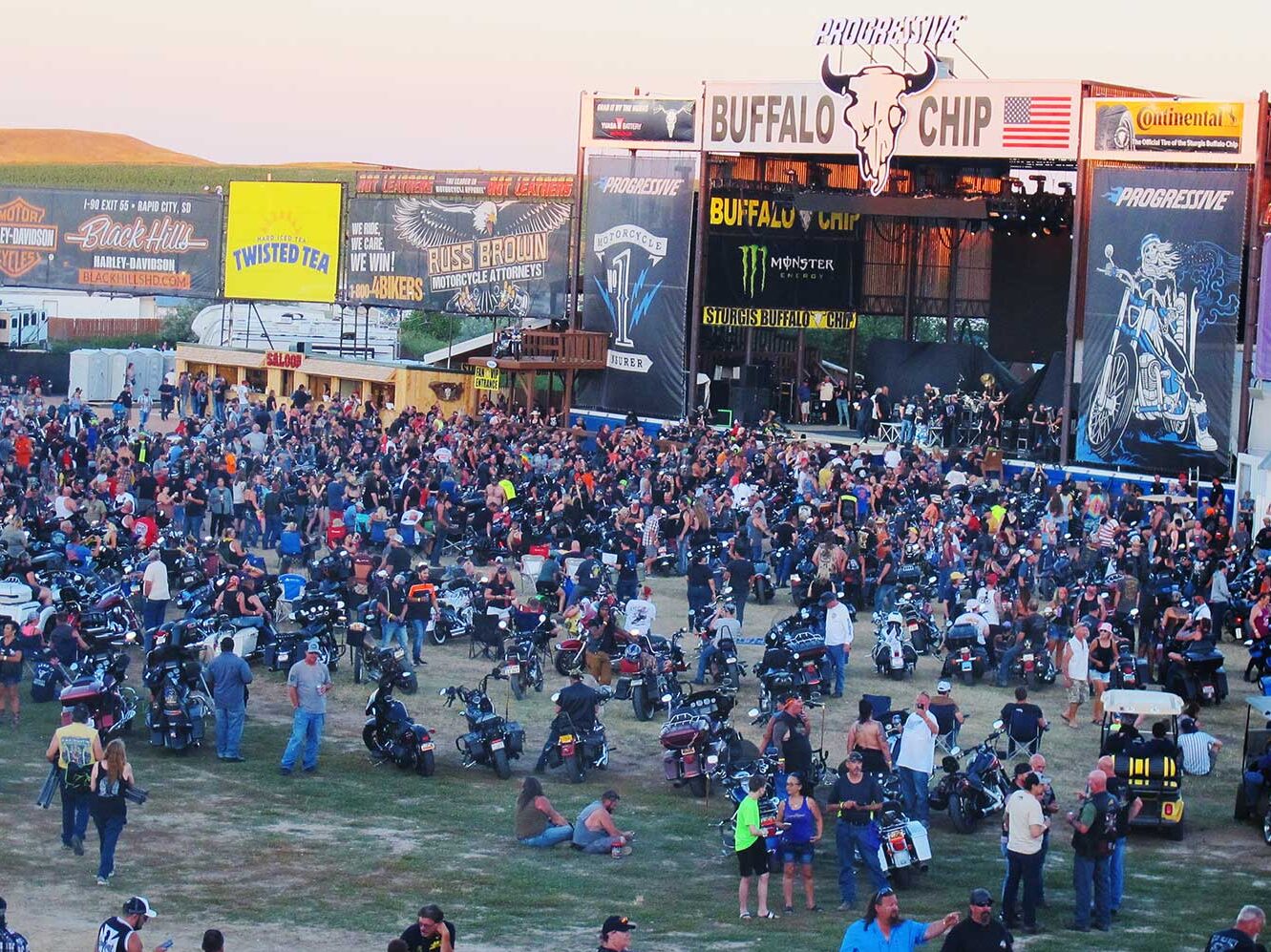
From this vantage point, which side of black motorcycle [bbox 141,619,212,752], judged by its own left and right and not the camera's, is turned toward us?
back

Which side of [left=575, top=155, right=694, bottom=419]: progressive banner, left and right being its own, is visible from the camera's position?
front

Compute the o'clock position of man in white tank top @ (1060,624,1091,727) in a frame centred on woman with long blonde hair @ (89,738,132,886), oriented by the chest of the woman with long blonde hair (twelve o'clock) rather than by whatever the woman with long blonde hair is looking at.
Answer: The man in white tank top is roughly at 2 o'clock from the woman with long blonde hair.

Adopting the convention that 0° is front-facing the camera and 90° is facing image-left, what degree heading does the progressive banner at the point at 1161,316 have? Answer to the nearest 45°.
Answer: approximately 0°

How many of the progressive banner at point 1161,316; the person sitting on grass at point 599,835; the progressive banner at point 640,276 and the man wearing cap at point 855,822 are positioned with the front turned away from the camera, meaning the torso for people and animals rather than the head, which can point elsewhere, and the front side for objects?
0

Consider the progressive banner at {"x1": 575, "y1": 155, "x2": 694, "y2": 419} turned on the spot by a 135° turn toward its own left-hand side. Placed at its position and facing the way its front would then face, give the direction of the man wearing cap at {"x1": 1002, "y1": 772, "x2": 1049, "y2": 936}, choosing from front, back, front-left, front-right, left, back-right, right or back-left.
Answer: back-right

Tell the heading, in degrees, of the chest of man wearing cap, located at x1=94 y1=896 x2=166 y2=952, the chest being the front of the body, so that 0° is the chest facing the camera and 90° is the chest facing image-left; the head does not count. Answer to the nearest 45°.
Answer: approximately 225°

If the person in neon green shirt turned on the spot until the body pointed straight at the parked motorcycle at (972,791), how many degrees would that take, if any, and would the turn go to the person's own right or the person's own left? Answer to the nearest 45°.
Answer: approximately 45° to the person's own left

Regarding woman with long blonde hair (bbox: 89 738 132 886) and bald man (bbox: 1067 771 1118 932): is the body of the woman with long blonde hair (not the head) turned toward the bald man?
no

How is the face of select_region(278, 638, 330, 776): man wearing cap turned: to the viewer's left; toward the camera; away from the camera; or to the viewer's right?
toward the camera

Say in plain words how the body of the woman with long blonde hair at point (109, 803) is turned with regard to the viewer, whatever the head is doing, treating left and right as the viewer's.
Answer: facing away from the viewer

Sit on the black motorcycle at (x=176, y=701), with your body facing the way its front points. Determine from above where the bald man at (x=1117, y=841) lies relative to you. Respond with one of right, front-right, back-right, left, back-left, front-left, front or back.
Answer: back-right

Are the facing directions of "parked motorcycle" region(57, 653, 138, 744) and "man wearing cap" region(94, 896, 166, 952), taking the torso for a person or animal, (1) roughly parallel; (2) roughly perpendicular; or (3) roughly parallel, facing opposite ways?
roughly parallel

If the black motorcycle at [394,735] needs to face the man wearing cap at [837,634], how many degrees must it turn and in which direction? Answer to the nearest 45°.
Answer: approximately 90° to its right

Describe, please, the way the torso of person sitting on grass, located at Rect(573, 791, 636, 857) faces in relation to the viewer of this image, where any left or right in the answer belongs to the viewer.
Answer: facing to the right of the viewer

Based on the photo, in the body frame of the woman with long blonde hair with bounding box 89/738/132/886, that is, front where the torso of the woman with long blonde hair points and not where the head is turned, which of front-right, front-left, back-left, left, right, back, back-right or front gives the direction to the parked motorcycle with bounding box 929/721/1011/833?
right

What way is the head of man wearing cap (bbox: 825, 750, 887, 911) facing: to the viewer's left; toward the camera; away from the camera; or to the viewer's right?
toward the camera

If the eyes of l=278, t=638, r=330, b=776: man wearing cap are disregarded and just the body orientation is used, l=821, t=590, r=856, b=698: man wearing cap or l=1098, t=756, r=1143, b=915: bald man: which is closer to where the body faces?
the bald man
